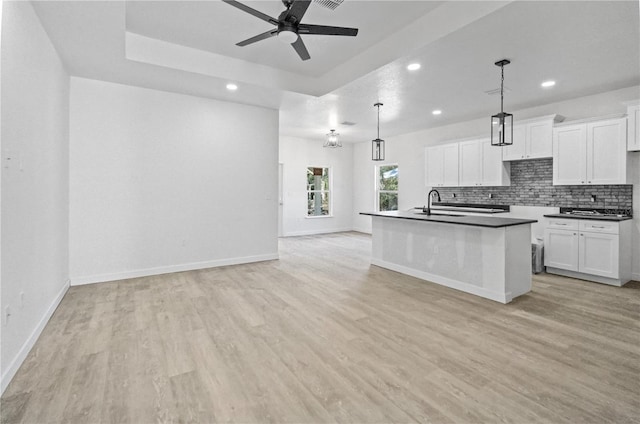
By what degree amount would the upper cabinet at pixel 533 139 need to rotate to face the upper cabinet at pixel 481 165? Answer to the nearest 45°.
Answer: approximately 90° to its right

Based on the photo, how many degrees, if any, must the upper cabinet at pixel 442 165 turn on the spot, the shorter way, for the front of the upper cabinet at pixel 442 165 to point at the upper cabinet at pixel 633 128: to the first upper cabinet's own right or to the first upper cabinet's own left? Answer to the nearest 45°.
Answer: approximately 90° to the first upper cabinet's own left

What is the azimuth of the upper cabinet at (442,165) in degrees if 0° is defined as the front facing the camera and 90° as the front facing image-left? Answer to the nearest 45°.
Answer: approximately 45°

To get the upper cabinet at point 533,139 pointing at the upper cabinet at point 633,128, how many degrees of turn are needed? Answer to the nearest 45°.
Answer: approximately 90° to its left

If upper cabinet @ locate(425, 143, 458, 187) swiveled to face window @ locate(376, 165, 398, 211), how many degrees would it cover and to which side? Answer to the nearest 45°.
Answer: approximately 90° to its right

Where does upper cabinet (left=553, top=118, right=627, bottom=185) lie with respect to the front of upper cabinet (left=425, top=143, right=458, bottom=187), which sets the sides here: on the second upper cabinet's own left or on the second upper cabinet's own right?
on the second upper cabinet's own left

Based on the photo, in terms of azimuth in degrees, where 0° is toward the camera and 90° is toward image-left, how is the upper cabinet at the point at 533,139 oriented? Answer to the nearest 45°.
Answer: approximately 45°

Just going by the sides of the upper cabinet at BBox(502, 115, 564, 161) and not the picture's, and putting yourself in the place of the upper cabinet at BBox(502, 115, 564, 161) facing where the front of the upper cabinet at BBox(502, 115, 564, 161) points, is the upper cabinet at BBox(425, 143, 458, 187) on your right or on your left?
on your right

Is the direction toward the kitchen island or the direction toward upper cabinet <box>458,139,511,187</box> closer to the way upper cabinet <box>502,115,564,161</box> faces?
the kitchen island
